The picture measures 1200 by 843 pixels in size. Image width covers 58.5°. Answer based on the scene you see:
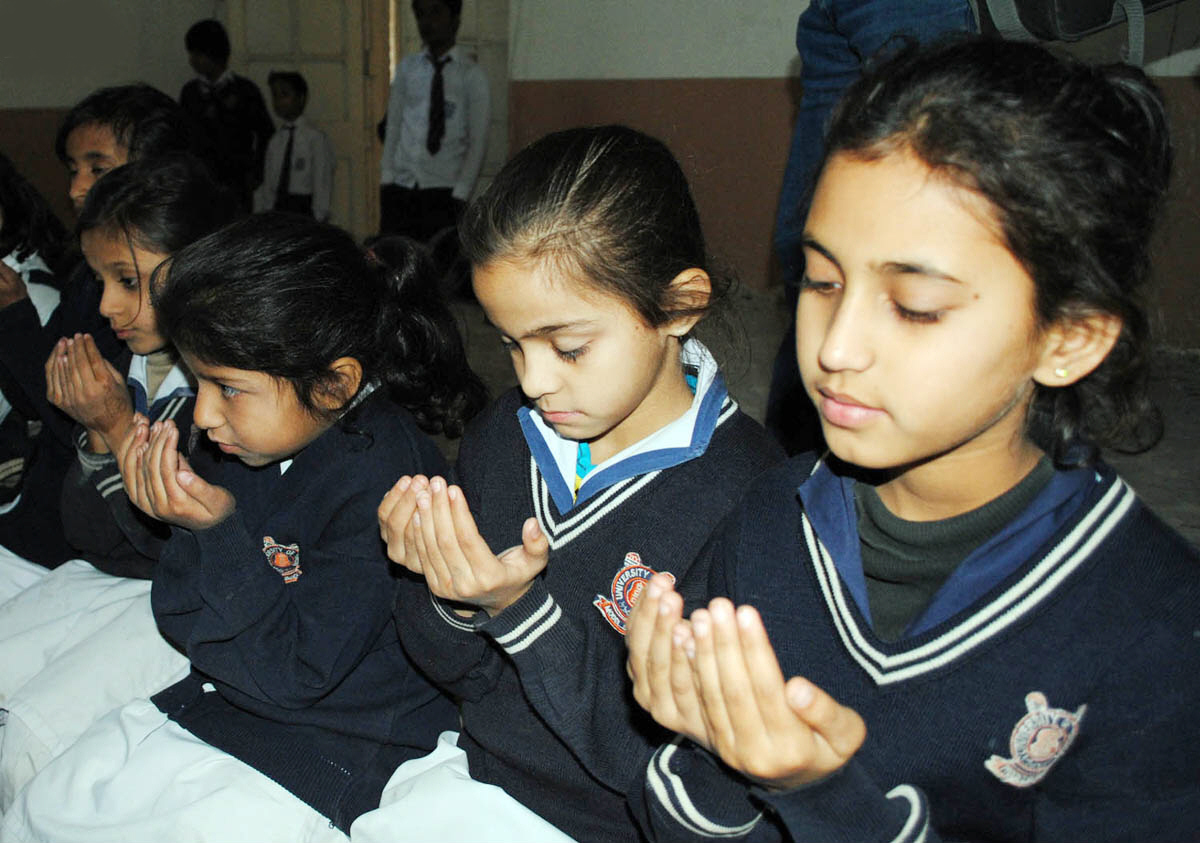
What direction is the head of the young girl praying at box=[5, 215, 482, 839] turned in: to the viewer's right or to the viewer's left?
to the viewer's left

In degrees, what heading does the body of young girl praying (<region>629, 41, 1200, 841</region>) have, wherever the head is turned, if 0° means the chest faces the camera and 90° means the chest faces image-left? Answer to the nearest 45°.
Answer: approximately 45°

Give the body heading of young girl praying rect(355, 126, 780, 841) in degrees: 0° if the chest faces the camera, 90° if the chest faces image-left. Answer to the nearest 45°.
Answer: approximately 45°

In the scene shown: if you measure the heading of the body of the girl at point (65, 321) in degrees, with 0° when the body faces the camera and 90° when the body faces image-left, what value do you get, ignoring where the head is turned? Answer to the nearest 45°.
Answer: approximately 45°

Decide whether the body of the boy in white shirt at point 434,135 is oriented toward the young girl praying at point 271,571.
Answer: yes

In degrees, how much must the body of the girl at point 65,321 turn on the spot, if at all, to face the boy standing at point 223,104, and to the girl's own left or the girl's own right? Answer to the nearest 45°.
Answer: approximately 135° to the girl's own right

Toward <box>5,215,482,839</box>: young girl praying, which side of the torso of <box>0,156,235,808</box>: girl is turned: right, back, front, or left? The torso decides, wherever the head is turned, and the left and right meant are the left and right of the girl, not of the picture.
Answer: left

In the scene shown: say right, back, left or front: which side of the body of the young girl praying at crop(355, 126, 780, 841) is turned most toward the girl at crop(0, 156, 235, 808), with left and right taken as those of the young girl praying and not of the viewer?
right
